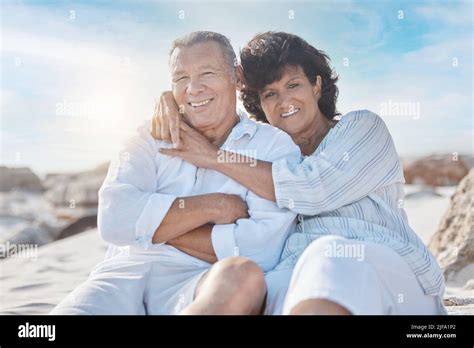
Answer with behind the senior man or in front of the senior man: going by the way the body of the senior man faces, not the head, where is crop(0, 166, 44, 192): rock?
behind

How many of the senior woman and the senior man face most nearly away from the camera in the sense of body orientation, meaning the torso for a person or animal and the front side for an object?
0

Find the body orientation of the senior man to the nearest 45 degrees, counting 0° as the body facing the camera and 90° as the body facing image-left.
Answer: approximately 0°

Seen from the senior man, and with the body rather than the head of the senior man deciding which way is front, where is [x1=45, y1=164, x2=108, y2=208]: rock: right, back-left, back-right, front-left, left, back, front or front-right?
back

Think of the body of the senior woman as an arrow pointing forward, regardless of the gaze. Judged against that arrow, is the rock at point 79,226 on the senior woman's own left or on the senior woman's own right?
on the senior woman's own right

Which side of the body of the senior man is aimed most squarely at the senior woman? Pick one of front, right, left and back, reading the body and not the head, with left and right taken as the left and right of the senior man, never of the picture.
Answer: left

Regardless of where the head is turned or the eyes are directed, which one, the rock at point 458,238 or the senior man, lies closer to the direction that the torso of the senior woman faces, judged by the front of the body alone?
the senior man

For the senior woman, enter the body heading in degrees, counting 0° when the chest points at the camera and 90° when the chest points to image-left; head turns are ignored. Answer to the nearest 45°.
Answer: approximately 45°

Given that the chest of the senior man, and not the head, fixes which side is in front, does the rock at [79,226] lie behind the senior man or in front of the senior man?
behind

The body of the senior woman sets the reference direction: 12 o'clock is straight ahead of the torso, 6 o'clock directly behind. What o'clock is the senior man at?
The senior man is roughly at 1 o'clock from the senior woman.
